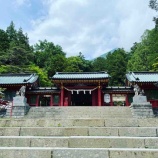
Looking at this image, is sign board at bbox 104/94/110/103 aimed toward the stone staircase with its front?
yes

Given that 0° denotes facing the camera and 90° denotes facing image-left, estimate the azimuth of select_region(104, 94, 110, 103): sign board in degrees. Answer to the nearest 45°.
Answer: approximately 0°

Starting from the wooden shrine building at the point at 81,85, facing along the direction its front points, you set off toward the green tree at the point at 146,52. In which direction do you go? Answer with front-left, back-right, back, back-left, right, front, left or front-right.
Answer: back-left

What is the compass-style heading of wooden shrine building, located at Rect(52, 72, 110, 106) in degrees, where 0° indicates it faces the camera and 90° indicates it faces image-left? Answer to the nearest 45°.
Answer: approximately 0°

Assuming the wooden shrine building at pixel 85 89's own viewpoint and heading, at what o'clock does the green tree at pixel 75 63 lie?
The green tree is roughly at 6 o'clock from the wooden shrine building.

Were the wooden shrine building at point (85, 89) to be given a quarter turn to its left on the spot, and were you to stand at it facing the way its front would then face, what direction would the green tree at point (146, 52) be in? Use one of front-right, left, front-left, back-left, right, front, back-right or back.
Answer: front-left

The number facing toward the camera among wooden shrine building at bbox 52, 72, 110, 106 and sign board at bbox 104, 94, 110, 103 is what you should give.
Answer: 2

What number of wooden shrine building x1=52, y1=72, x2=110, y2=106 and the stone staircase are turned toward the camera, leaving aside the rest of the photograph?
2

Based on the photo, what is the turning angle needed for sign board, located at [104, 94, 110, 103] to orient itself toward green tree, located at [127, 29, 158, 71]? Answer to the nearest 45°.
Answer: approximately 135° to its left

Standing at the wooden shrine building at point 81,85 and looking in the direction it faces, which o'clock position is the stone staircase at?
The stone staircase is roughly at 12 o'clock from the wooden shrine building.

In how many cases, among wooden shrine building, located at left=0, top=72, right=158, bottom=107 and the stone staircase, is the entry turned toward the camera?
2
